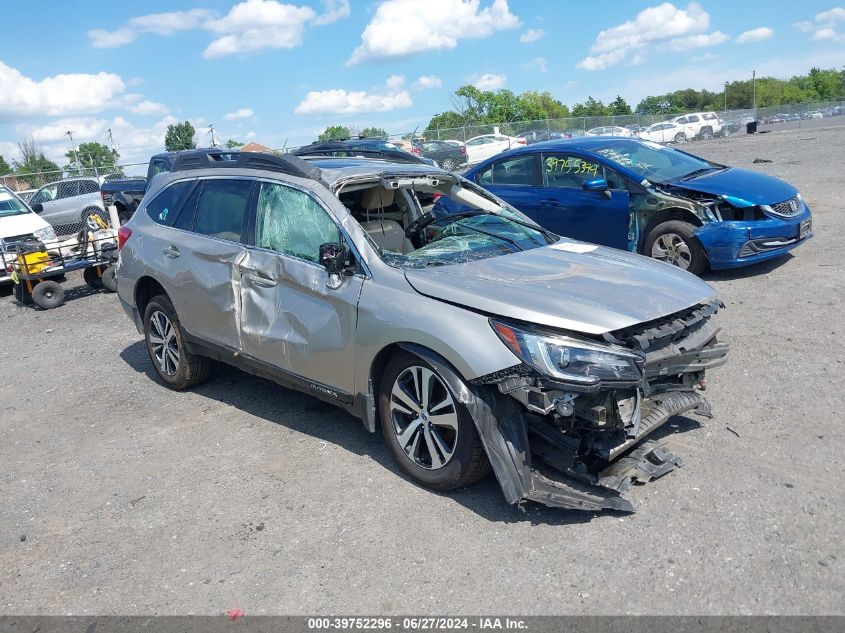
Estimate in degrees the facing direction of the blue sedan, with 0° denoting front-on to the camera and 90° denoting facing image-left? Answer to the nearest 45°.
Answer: approximately 315°

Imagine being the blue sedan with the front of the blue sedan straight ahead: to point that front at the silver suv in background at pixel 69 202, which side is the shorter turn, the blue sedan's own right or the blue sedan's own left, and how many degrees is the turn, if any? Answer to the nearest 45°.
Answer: approximately 180°

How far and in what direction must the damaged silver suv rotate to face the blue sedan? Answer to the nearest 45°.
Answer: approximately 90° to its left

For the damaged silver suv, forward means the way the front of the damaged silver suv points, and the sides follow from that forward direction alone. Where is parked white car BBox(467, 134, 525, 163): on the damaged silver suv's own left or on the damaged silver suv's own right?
on the damaged silver suv's own left

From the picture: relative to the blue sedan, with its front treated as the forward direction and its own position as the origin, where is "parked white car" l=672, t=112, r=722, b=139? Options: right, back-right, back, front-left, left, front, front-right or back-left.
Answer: back-left

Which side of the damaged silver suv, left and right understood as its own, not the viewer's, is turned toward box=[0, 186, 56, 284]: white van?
back

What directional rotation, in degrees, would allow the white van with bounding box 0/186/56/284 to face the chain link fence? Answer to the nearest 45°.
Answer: approximately 135° to its left

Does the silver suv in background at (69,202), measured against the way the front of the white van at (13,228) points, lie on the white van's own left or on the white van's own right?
on the white van's own left

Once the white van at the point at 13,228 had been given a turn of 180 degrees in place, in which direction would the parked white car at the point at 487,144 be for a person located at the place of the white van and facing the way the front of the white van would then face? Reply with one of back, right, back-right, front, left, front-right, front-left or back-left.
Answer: right

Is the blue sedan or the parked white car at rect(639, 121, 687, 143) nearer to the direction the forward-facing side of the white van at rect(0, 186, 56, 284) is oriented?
the blue sedan

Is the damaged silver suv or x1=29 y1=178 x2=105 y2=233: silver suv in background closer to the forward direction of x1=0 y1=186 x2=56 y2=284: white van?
the damaged silver suv
